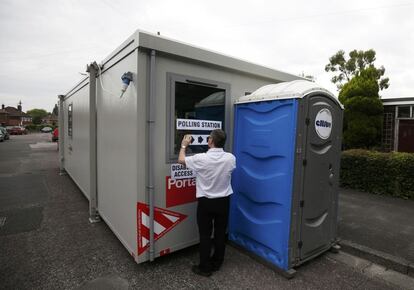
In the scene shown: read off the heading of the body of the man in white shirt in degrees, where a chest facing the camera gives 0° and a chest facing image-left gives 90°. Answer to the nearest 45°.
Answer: approximately 135°

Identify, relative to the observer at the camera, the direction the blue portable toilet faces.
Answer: facing the viewer and to the right of the viewer

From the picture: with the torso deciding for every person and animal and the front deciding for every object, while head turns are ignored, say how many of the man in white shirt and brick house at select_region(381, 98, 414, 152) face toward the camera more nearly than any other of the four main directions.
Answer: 1

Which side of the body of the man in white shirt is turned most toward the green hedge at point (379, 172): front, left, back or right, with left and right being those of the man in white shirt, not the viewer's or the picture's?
right

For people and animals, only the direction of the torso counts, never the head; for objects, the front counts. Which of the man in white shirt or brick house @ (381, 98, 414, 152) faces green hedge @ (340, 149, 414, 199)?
the brick house

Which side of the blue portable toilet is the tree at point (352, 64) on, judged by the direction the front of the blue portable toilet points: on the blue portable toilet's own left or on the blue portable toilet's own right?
on the blue portable toilet's own left

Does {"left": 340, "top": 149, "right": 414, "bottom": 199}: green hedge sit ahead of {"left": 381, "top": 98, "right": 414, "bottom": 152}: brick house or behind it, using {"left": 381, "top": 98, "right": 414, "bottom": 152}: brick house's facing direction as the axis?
ahead

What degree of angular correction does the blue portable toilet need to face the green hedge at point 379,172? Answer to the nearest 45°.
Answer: approximately 90° to its left

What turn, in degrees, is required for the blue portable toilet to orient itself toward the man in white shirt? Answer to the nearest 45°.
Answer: approximately 90° to its right

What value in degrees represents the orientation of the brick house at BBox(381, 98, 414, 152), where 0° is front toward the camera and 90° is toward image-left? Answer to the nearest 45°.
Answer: approximately 0°
